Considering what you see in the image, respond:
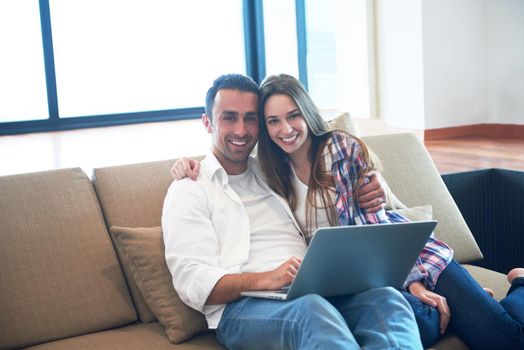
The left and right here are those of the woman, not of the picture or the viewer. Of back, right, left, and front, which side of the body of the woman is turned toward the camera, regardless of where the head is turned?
front

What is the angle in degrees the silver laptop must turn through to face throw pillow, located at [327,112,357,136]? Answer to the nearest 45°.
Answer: approximately 45° to its right

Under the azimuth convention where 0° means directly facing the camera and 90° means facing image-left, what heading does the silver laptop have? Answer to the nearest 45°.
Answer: approximately 135°

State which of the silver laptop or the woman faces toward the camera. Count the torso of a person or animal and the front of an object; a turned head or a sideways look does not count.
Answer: the woman

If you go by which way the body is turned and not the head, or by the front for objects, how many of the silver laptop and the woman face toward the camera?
1

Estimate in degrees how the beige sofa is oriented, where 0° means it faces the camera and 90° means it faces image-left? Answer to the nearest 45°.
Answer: approximately 315°

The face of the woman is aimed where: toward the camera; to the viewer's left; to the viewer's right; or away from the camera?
toward the camera
